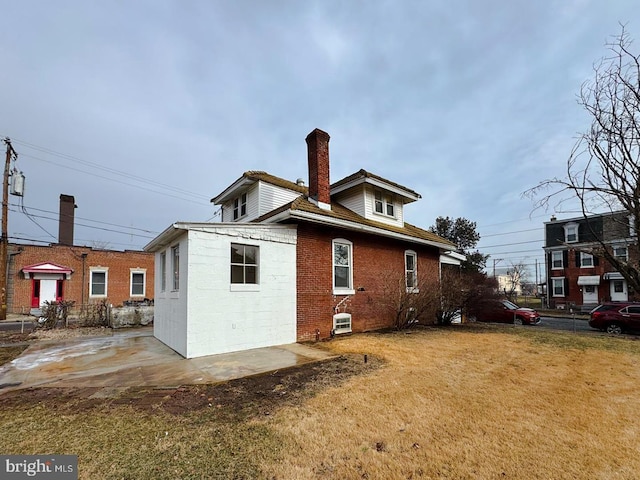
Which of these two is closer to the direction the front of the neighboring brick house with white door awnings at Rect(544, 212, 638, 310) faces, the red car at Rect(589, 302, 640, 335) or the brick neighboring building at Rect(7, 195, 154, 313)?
the red car

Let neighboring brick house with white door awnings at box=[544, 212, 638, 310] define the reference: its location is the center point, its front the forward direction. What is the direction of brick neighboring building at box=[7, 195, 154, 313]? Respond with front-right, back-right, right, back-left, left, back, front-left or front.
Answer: front-right

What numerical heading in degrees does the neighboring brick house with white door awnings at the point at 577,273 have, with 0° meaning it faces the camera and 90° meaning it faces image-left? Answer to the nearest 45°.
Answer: approximately 0°

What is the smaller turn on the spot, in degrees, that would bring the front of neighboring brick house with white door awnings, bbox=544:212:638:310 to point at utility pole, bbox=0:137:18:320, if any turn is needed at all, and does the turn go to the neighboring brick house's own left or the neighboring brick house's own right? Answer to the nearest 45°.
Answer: approximately 45° to the neighboring brick house's own right

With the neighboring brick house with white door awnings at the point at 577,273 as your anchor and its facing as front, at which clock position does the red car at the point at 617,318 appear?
The red car is roughly at 12 o'clock from the neighboring brick house with white door awnings.
